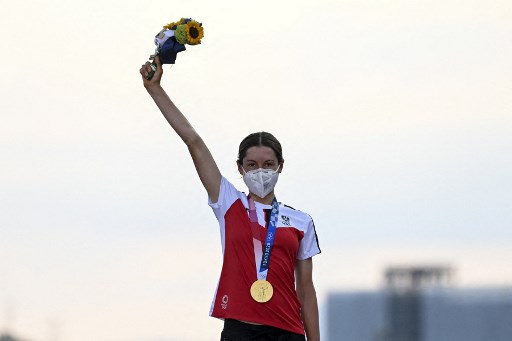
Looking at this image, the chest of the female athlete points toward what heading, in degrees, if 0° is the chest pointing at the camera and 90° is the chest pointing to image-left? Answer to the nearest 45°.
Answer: approximately 0°
